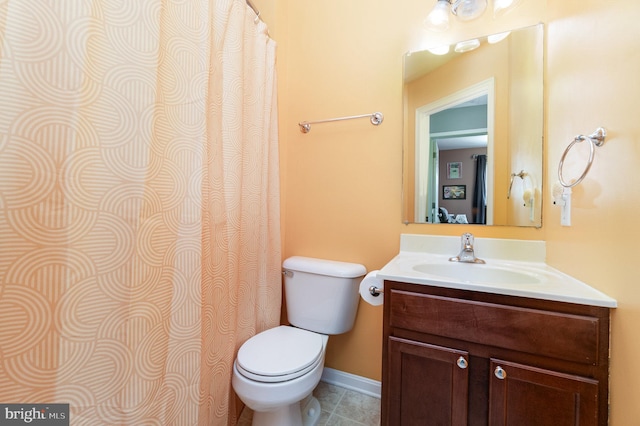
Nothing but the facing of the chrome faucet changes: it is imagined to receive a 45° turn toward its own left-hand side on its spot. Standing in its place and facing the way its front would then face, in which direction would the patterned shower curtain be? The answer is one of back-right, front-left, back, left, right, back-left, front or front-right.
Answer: right

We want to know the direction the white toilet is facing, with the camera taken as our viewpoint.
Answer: facing the viewer and to the left of the viewer

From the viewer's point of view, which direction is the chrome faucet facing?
toward the camera

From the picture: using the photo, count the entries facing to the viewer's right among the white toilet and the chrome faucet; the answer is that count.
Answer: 0
